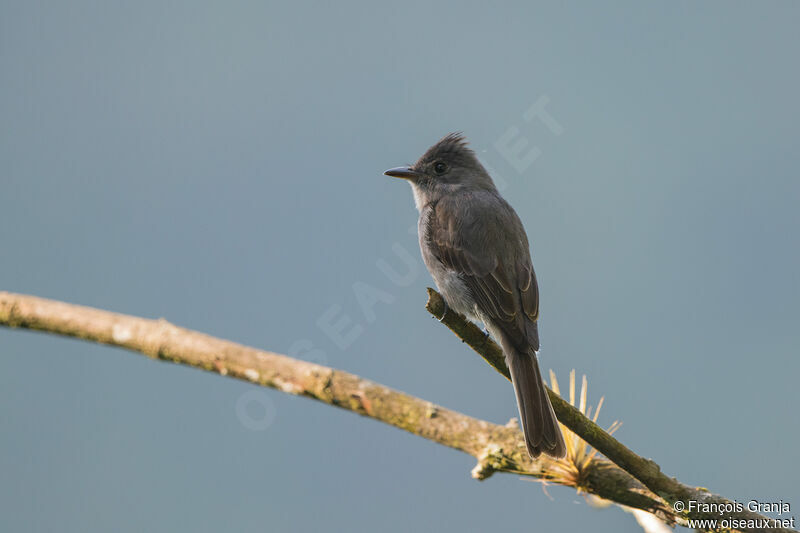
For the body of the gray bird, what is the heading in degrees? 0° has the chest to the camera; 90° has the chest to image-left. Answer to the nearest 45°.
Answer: approximately 135°
